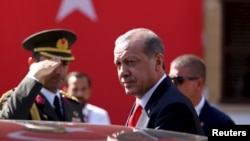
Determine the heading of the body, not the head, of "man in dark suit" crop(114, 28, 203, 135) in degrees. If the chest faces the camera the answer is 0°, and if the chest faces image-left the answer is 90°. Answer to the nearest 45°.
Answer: approximately 45°

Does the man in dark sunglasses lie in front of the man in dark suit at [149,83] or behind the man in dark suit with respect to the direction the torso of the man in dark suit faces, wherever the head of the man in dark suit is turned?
behind

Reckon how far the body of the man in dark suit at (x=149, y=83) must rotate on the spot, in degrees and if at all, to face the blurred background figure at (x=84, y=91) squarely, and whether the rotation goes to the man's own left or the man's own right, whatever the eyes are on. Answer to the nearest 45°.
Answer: approximately 135° to the man's own right

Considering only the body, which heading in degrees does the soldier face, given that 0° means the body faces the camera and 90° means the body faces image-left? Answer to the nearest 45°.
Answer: approximately 315°
